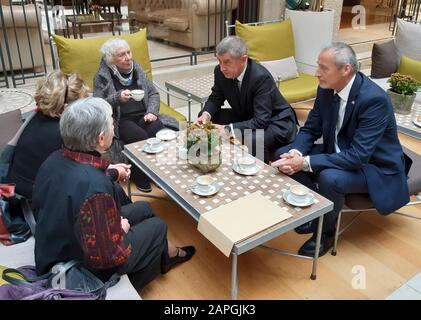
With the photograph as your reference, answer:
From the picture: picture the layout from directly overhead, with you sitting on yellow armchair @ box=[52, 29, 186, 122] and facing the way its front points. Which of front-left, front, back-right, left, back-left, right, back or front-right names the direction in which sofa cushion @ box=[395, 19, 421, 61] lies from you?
front-left

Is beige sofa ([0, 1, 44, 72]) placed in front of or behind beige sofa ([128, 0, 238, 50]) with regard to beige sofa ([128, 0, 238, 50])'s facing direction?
in front

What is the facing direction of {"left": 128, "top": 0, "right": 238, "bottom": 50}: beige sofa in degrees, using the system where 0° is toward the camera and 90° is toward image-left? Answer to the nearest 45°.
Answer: approximately 45°

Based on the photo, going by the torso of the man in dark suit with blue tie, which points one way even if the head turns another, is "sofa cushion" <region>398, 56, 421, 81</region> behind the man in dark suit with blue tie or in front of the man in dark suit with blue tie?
behind

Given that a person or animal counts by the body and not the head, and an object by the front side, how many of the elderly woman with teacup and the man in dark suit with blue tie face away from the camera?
0

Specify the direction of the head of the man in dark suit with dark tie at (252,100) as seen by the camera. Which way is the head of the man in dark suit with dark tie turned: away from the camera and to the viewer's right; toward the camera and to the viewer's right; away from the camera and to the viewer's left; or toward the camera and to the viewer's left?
toward the camera and to the viewer's left

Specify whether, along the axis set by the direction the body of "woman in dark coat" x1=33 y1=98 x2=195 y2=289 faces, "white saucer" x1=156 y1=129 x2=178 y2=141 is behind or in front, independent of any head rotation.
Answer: in front

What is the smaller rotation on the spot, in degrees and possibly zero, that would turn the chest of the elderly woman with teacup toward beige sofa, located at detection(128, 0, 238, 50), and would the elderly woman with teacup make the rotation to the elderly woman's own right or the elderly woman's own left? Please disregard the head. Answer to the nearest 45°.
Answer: approximately 135° to the elderly woman's own left

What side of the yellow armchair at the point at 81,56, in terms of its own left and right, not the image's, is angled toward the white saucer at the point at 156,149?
front

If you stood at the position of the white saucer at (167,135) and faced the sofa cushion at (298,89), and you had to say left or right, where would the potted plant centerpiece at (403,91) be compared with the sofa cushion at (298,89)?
right

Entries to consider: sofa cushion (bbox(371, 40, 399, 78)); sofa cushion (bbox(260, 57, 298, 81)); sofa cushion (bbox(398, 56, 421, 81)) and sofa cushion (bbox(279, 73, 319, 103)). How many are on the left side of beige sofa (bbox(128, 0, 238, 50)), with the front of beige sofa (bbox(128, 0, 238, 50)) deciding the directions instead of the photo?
4

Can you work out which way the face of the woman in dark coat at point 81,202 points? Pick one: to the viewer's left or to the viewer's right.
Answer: to the viewer's right

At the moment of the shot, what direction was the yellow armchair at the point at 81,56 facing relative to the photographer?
facing the viewer and to the right of the viewer

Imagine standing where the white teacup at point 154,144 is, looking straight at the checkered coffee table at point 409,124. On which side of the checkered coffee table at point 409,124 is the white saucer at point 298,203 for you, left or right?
right

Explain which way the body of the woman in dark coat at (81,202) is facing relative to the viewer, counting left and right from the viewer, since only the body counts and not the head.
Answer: facing away from the viewer and to the right of the viewer

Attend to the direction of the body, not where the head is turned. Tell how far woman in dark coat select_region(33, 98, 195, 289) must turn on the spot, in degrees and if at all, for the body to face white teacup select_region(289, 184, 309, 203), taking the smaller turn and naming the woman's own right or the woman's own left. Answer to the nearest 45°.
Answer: approximately 45° to the woman's own right

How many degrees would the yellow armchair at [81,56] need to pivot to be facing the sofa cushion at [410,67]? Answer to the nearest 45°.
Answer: approximately 45° to its left

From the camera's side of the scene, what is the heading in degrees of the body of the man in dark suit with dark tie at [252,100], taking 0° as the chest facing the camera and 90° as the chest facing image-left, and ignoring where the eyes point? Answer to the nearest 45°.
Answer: approximately 45°
